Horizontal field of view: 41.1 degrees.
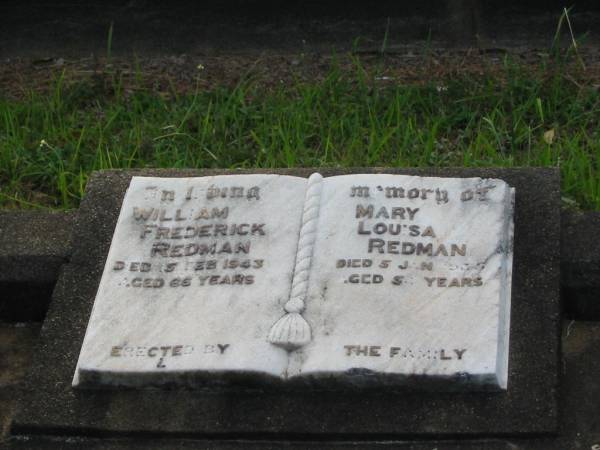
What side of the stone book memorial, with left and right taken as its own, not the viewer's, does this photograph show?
front
